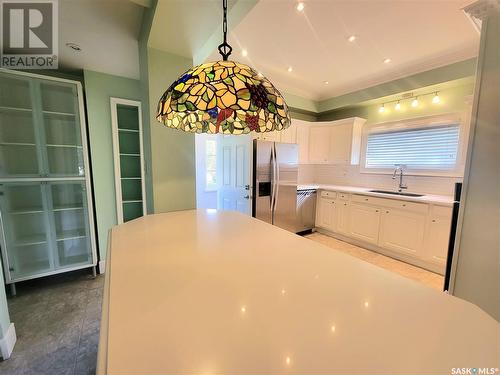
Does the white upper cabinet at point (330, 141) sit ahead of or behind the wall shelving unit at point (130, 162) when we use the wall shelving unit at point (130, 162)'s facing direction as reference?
ahead

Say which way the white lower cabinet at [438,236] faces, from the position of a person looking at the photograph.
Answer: facing the viewer and to the left of the viewer

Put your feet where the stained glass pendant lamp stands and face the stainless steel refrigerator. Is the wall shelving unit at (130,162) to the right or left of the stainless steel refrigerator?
left

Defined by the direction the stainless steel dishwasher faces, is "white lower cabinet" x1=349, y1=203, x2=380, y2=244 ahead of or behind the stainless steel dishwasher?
ahead

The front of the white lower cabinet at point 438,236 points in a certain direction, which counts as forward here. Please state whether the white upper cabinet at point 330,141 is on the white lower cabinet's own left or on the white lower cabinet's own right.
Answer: on the white lower cabinet's own right

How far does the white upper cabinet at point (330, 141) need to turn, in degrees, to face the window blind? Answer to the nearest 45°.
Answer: approximately 90° to its left

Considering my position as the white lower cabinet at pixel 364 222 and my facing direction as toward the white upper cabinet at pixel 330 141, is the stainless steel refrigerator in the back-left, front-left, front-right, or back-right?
front-left

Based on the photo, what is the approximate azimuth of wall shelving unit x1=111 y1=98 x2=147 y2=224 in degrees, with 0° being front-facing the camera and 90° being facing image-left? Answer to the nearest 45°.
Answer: approximately 315°

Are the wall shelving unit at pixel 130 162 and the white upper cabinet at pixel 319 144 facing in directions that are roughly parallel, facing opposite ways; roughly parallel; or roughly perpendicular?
roughly perpendicular

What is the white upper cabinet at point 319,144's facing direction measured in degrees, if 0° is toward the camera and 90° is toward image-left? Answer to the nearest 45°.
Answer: approximately 0°

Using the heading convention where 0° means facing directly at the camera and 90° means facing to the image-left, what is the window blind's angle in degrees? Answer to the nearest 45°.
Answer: approximately 45°

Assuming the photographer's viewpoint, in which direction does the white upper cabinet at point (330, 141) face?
facing the viewer

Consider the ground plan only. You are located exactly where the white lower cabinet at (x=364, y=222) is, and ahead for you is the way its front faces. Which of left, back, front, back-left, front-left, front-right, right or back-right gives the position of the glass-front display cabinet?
front

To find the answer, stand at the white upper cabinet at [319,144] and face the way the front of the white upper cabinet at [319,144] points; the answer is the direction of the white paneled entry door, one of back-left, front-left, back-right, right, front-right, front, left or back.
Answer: front-right
